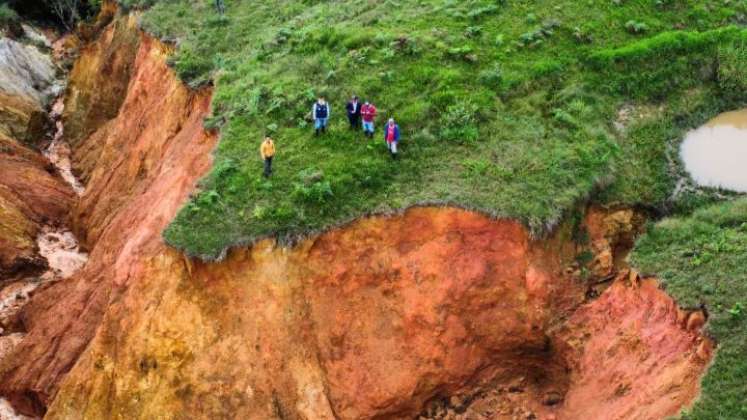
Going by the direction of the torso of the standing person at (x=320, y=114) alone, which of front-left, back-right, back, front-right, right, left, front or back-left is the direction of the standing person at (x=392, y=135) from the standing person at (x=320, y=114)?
front-left

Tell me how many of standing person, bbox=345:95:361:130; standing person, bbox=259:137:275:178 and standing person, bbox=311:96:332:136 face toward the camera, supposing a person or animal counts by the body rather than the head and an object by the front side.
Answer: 3

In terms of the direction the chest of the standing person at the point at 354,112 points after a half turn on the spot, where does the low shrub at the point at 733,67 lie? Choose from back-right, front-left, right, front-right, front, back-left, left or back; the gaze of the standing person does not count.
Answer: right

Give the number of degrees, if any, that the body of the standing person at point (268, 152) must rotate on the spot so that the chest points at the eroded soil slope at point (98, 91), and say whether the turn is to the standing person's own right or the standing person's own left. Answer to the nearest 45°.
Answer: approximately 180°

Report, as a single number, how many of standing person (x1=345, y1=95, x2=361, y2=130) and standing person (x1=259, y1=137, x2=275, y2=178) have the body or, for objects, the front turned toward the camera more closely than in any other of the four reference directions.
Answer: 2

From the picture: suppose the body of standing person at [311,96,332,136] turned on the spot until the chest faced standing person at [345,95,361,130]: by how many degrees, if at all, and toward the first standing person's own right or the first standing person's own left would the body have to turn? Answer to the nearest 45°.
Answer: approximately 90° to the first standing person's own left

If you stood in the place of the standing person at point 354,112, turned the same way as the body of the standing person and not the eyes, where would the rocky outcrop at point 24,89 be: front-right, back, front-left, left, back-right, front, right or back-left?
back-right

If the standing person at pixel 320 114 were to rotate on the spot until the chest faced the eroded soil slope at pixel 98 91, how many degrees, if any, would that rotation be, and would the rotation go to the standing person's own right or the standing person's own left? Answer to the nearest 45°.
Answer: approximately 135° to the standing person's own right
